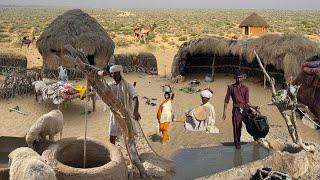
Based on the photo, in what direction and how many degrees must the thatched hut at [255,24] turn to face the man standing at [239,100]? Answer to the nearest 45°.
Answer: approximately 45° to its left

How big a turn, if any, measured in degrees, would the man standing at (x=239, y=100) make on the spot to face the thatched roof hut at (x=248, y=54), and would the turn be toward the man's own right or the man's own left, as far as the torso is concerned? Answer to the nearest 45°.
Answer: approximately 180°

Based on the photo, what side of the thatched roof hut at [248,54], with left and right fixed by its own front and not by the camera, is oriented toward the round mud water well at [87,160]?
front

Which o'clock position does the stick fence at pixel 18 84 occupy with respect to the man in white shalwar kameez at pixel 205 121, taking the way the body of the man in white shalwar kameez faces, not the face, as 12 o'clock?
The stick fence is roughly at 1 o'clock from the man in white shalwar kameez.

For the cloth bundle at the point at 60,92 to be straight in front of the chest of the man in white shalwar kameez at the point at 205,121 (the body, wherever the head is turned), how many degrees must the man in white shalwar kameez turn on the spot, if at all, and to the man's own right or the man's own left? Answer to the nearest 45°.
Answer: approximately 45° to the man's own right

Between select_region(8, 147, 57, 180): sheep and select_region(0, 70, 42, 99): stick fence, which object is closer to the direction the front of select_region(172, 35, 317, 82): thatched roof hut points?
the sheep

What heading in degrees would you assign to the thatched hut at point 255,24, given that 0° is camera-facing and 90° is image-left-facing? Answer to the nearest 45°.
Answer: approximately 45°

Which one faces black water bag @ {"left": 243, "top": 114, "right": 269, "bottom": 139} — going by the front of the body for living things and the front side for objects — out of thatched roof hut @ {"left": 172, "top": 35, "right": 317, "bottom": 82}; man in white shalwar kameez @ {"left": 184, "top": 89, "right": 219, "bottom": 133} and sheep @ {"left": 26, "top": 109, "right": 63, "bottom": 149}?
the thatched roof hut
